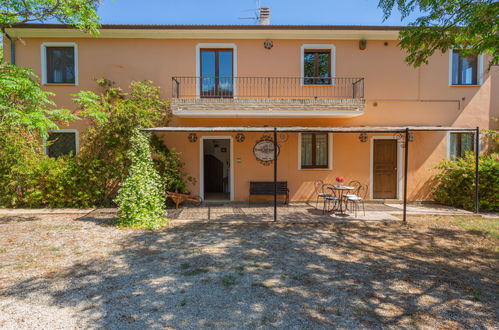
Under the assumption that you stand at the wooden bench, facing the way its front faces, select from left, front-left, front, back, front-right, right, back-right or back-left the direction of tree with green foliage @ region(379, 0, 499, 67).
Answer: front-left

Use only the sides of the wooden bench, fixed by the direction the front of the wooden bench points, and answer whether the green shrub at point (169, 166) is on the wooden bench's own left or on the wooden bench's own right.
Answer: on the wooden bench's own right

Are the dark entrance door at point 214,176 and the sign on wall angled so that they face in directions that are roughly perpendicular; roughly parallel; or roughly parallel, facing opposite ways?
roughly parallel

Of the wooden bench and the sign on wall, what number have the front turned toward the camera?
2

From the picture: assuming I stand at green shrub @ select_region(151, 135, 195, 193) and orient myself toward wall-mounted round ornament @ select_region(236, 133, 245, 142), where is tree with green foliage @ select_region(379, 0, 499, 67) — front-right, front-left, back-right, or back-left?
front-right

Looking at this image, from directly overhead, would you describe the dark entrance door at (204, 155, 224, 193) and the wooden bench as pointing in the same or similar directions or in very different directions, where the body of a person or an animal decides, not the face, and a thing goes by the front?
same or similar directions

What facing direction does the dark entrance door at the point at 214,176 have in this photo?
toward the camera

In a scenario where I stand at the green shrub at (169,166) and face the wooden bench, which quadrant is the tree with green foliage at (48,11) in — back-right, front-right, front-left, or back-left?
back-right

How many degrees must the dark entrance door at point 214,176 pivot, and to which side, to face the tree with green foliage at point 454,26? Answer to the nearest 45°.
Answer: approximately 45° to its left

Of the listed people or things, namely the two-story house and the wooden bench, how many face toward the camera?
2

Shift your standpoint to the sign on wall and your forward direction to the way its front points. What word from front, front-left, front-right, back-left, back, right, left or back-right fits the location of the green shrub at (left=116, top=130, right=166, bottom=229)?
front-right

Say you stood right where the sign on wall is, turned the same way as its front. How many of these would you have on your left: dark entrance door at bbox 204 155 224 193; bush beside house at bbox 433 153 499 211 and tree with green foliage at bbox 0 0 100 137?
1

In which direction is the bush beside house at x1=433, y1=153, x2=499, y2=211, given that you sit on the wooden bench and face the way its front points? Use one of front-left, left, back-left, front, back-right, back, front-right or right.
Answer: left
